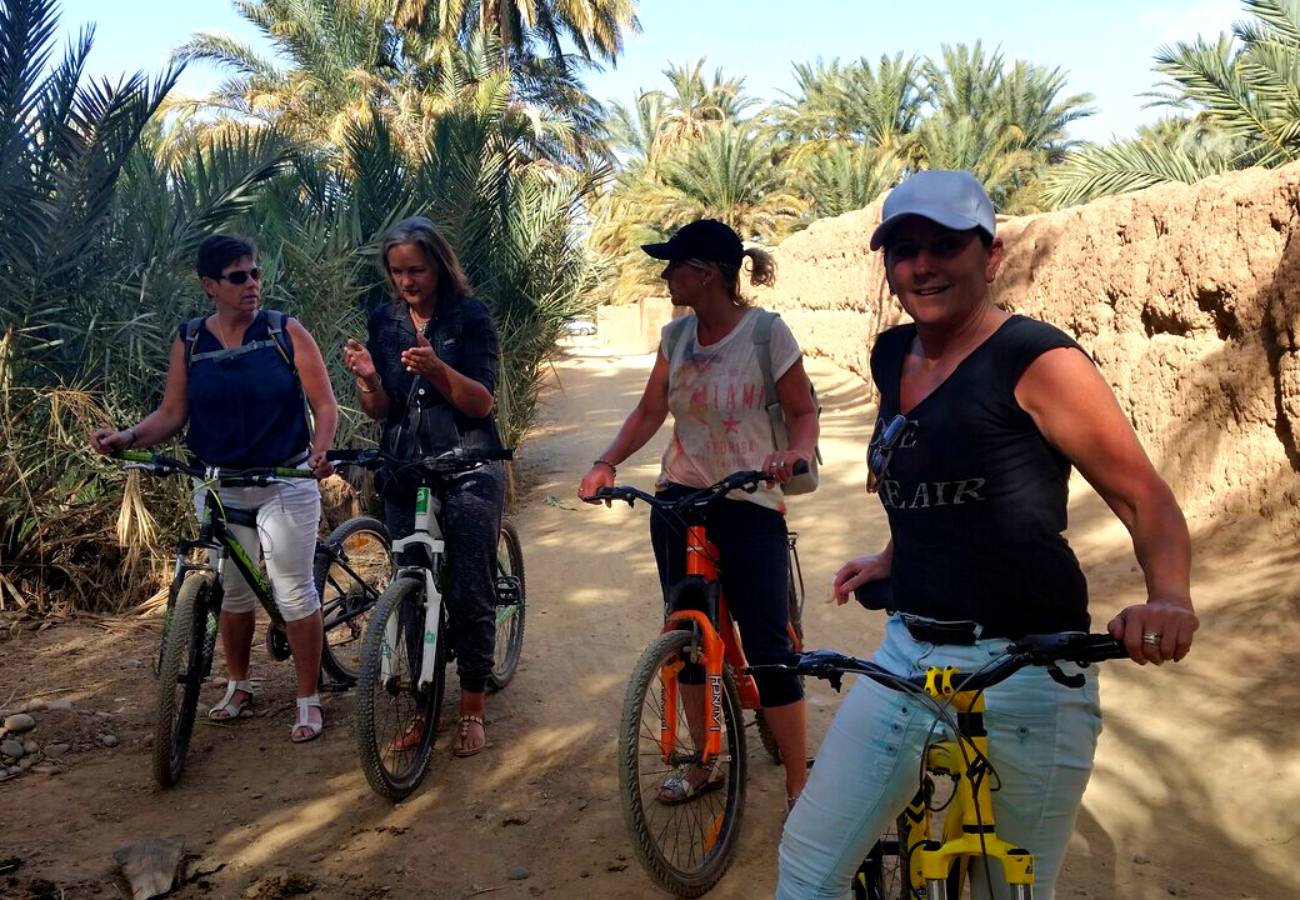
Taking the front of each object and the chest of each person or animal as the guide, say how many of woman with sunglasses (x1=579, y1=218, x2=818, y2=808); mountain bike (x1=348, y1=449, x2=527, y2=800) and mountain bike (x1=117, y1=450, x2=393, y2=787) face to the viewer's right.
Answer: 0

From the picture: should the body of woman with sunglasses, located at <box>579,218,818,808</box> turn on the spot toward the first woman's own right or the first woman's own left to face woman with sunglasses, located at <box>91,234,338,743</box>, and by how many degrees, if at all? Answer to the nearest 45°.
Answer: approximately 45° to the first woman's own right

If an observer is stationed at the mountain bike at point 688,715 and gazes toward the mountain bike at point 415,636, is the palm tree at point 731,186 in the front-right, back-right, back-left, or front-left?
front-right

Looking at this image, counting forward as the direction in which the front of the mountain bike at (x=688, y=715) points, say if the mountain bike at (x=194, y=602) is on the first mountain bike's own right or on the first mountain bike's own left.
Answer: on the first mountain bike's own right

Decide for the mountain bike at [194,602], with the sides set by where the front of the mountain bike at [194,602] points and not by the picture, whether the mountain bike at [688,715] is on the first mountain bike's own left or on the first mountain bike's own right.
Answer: on the first mountain bike's own left

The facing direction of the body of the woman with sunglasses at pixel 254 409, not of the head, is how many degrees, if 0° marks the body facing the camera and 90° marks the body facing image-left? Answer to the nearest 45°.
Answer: approximately 0°

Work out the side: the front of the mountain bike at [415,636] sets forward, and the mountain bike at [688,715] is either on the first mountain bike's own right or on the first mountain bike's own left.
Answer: on the first mountain bike's own left

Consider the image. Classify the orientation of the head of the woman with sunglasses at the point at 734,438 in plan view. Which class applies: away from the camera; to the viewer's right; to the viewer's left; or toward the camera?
to the viewer's left

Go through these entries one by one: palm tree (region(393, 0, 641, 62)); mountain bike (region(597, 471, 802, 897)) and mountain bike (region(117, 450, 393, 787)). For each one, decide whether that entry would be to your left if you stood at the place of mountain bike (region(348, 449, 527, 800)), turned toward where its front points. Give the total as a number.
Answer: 1

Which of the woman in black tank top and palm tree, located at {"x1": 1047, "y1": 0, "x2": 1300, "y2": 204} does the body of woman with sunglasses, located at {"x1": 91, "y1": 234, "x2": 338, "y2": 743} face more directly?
the woman in black tank top

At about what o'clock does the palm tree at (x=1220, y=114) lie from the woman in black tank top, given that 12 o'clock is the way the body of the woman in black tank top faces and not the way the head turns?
The palm tree is roughly at 5 o'clock from the woman in black tank top.

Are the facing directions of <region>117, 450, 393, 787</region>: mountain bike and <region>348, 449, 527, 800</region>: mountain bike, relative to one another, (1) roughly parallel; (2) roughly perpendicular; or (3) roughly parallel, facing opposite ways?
roughly parallel

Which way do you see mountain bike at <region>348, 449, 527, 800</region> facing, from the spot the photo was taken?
facing the viewer and to the left of the viewer

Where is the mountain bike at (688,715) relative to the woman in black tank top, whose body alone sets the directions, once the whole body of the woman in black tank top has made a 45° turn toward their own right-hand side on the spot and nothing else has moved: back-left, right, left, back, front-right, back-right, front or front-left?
front-right

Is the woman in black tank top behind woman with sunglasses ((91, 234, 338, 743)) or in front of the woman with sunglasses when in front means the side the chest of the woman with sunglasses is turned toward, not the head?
in front
